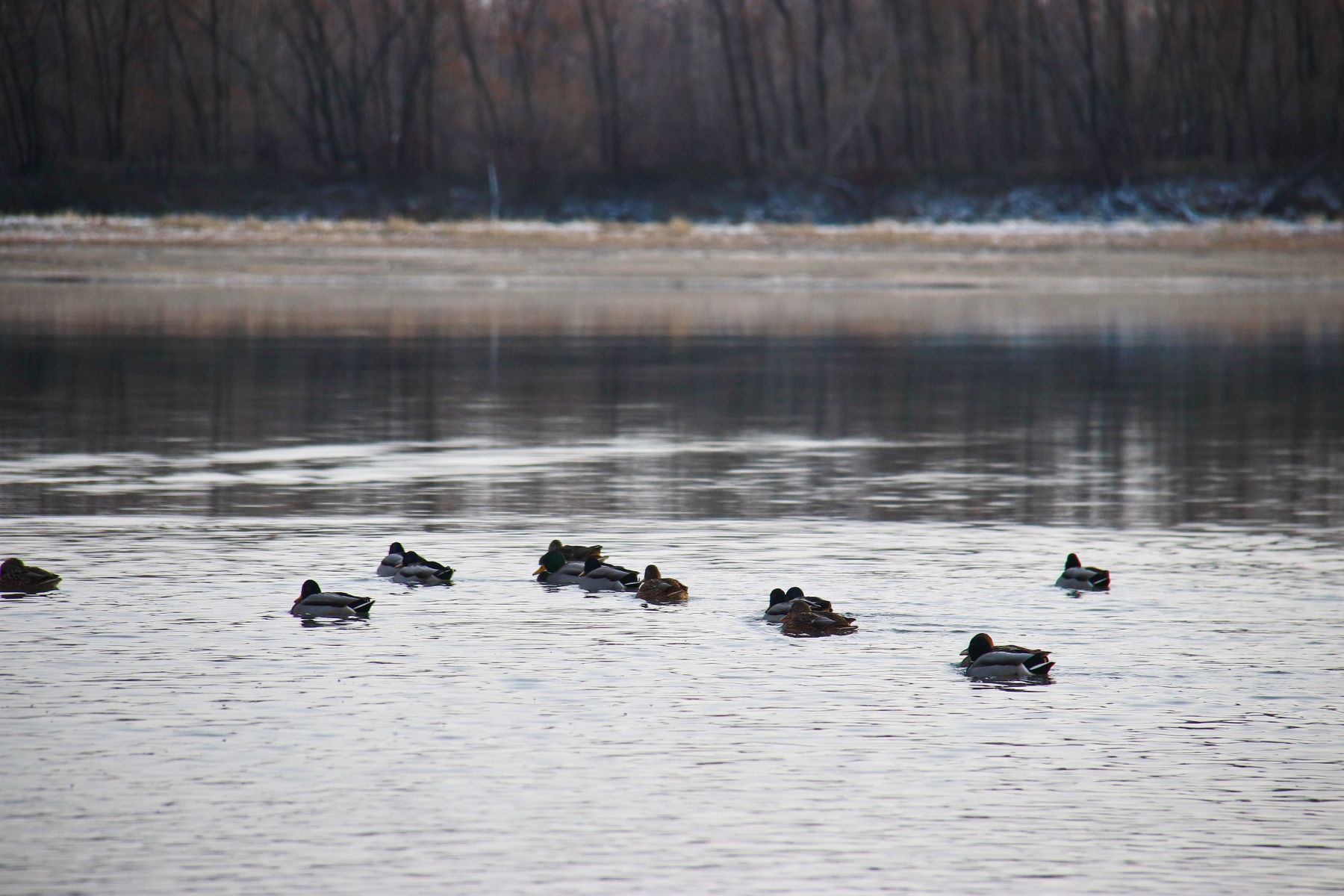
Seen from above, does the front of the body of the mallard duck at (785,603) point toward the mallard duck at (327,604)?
yes

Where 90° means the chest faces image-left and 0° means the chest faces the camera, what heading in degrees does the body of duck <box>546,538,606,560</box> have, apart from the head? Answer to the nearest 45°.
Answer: approximately 90°

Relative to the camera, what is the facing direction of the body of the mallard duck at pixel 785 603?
to the viewer's left

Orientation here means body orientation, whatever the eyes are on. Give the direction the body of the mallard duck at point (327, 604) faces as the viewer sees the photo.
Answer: to the viewer's left

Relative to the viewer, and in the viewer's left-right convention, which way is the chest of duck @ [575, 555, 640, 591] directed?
facing to the left of the viewer

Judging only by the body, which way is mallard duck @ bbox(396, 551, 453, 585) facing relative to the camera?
to the viewer's left

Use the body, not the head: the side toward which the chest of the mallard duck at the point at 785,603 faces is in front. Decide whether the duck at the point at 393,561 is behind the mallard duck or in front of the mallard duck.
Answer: in front

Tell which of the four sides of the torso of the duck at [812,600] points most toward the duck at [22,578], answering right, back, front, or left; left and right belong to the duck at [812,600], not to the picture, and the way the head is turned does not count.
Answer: front

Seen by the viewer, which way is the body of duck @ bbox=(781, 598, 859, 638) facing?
to the viewer's left

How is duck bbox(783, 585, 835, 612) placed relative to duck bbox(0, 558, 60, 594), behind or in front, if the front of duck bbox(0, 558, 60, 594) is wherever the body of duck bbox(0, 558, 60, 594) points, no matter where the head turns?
behind

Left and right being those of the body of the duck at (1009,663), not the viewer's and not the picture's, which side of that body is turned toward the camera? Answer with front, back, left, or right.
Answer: left

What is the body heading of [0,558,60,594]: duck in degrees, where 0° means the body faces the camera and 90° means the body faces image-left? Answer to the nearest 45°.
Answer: approximately 90°

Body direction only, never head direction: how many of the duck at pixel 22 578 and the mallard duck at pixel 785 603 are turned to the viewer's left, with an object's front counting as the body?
2

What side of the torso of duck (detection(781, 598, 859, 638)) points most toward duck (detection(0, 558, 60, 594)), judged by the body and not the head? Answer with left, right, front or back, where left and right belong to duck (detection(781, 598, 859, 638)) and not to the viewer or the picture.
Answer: front
